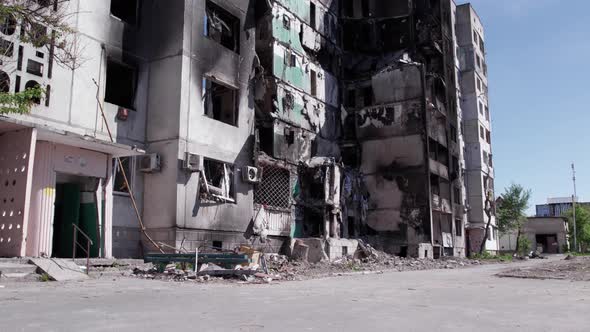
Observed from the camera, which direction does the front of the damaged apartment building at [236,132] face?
facing the viewer and to the right of the viewer

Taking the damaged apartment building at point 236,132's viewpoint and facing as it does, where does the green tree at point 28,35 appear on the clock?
The green tree is roughly at 2 o'clock from the damaged apartment building.
